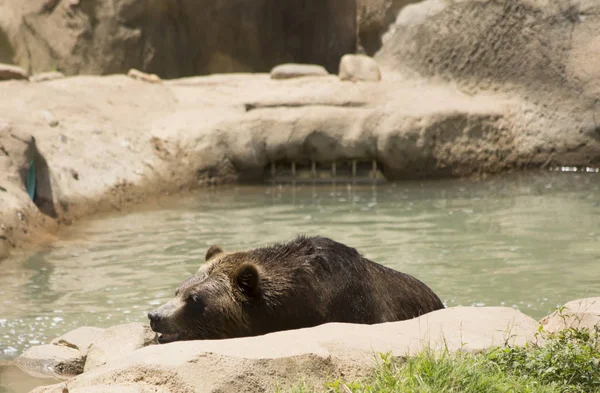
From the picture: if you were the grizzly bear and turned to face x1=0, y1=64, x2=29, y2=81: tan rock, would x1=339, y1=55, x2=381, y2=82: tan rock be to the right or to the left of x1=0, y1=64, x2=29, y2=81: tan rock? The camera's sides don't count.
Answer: right

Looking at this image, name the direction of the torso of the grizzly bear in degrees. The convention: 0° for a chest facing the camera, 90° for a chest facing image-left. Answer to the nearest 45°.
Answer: approximately 90°

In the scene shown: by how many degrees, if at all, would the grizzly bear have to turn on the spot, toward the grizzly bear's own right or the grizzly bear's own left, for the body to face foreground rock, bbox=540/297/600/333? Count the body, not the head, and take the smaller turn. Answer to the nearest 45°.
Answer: approximately 180°

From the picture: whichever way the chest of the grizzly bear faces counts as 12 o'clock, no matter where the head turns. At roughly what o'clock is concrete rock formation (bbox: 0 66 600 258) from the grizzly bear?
The concrete rock formation is roughly at 3 o'clock from the grizzly bear.

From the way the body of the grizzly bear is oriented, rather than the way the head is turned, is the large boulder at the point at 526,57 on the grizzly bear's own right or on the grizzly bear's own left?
on the grizzly bear's own right

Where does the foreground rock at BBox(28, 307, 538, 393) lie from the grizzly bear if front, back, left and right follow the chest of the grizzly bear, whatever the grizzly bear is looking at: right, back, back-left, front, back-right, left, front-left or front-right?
left

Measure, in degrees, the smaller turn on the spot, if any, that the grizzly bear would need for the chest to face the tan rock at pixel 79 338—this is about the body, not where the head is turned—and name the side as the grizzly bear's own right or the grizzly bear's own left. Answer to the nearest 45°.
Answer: approximately 45° to the grizzly bear's own right

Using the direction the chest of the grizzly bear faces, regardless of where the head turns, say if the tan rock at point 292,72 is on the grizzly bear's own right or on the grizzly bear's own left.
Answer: on the grizzly bear's own right

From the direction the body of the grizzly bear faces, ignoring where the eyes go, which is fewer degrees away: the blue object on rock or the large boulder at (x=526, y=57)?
the blue object on rock

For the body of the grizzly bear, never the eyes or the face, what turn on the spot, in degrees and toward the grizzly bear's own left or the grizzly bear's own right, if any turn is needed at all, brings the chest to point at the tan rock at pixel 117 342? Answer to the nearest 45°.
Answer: approximately 45° to the grizzly bear's own right
